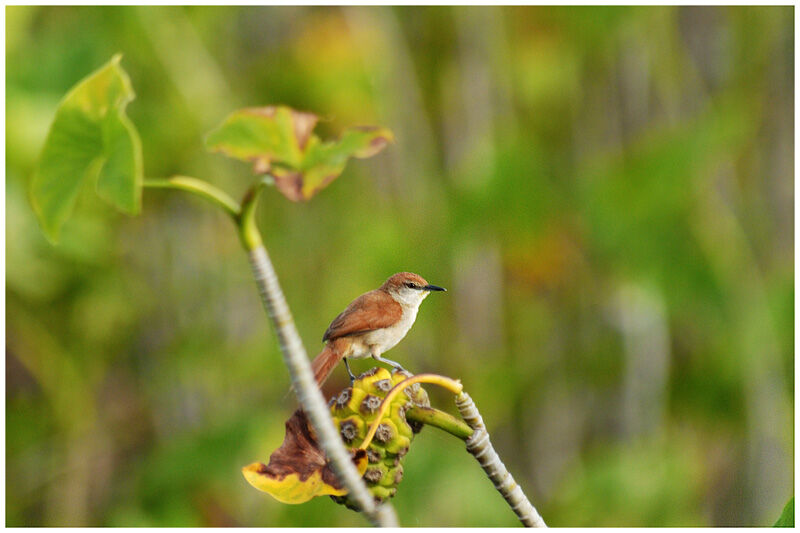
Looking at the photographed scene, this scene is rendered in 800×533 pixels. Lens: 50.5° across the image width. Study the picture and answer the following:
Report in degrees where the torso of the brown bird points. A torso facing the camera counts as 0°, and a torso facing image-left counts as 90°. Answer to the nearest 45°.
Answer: approximately 270°
